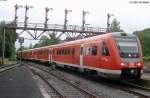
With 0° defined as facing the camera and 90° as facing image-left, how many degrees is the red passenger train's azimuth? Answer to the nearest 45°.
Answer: approximately 315°
